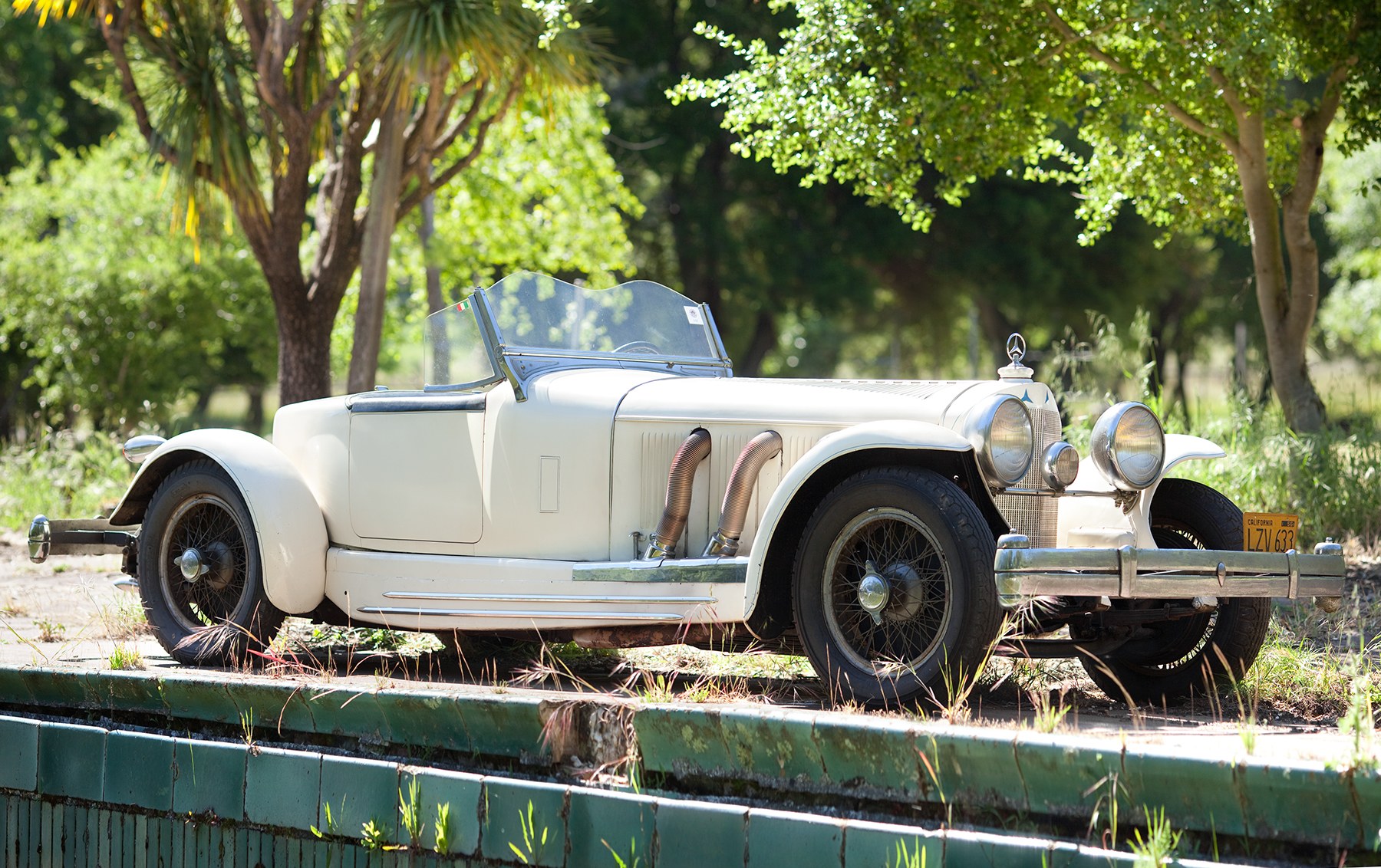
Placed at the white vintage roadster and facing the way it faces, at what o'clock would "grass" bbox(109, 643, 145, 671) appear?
The grass is roughly at 5 o'clock from the white vintage roadster.

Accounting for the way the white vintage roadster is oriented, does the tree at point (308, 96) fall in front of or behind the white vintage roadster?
behind
